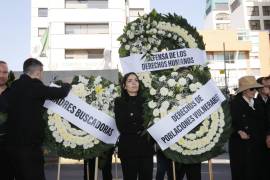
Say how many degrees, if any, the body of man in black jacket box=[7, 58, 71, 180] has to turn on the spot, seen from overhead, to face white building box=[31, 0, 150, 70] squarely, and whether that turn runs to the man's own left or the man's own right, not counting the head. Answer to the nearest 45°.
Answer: approximately 45° to the man's own left

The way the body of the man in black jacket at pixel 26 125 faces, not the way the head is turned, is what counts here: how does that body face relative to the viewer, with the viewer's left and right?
facing away from the viewer and to the right of the viewer

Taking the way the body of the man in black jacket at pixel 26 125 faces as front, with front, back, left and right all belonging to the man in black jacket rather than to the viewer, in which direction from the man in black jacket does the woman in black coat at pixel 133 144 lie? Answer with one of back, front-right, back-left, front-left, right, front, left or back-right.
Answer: front-right

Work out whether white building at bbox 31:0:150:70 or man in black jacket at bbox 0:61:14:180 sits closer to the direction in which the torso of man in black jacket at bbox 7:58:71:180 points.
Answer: the white building
